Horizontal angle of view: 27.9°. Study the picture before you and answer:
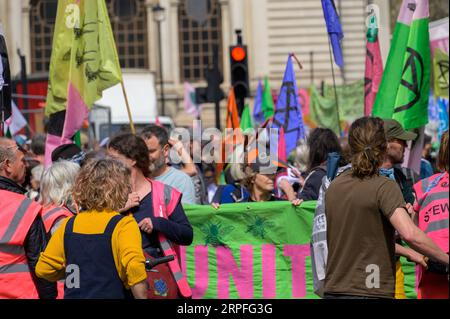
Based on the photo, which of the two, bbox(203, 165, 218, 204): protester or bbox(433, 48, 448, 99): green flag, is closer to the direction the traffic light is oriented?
the protester

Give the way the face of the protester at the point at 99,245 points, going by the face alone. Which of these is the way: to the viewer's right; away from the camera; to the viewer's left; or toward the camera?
away from the camera

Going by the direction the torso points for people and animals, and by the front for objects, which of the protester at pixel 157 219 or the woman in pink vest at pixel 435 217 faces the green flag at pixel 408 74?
the woman in pink vest

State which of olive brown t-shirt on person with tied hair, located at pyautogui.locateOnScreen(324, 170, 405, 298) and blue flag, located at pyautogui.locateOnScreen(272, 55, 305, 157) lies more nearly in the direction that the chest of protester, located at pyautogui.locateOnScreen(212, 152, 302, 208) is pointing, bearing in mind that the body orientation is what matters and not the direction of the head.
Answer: the olive brown t-shirt on person with tied hair

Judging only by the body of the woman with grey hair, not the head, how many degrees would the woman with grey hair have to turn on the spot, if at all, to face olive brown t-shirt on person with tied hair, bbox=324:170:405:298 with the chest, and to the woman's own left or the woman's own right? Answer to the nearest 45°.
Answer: approximately 90° to the woman's own right

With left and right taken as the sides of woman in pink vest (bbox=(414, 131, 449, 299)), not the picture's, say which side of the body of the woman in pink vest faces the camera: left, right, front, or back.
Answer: back

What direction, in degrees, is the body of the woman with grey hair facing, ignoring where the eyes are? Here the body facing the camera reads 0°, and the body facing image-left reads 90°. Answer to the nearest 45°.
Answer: approximately 225°
